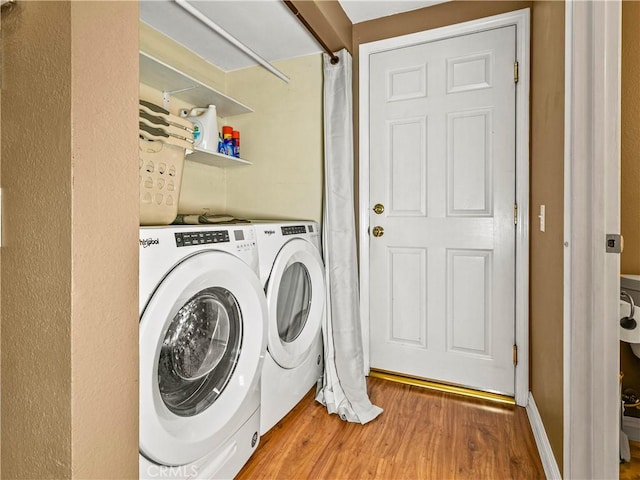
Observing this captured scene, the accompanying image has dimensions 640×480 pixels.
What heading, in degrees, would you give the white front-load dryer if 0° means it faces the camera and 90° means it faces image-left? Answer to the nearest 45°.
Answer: approximately 315°

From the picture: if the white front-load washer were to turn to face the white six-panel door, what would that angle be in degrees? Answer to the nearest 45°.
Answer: approximately 45° to its left

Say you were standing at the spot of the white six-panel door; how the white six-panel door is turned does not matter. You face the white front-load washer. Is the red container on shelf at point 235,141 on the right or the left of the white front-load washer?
right

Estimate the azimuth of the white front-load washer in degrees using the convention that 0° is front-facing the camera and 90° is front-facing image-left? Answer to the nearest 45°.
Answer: approximately 315°

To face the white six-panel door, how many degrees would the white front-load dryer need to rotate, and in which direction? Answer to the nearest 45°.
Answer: approximately 45° to its left

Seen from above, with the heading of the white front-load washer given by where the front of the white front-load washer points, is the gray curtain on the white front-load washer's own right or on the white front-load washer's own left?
on the white front-load washer's own left

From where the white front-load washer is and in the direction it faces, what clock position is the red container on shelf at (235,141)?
The red container on shelf is roughly at 8 o'clock from the white front-load washer.
